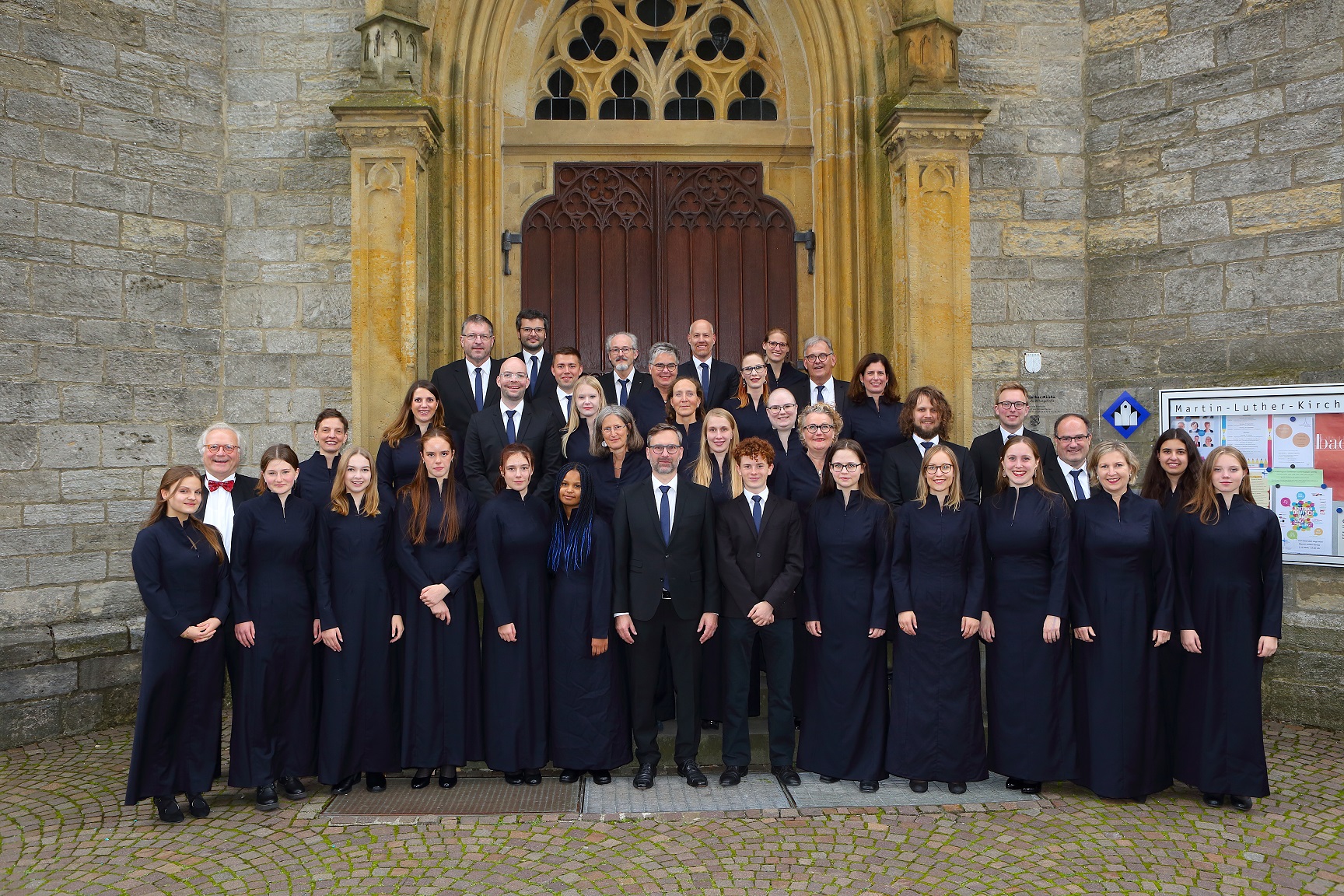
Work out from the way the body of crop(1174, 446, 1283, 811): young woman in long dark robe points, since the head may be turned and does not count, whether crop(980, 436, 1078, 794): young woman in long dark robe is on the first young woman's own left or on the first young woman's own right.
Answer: on the first young woman's own right

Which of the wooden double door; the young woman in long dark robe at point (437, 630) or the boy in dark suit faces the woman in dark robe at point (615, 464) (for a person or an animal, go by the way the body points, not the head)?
the wooden double door

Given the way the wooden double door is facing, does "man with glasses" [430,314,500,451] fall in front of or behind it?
in front

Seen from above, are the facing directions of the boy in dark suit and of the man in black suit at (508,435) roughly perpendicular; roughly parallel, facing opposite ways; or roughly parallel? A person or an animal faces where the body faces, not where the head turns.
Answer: roughly parallel

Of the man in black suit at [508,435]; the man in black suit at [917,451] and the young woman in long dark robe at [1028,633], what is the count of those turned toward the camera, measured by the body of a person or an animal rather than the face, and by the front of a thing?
3

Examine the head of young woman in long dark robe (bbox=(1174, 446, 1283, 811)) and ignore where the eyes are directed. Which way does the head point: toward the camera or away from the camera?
toward the camera

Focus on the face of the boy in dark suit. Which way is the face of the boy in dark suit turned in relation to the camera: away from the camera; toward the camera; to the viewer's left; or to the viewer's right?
toward the camera

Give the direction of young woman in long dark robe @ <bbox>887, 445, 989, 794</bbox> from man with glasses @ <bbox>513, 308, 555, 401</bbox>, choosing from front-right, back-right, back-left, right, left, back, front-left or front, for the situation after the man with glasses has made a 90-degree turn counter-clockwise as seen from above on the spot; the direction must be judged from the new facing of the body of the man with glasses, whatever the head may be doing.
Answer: front-right

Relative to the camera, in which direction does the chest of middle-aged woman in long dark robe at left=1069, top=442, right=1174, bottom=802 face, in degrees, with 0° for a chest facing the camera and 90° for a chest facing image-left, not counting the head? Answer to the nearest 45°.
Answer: approximately 0°

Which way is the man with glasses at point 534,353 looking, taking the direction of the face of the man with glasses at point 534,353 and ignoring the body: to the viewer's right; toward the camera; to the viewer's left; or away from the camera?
toward the camera

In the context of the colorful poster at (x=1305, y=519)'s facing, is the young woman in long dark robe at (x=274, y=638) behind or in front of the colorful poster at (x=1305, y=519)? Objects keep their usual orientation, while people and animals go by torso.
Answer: in front

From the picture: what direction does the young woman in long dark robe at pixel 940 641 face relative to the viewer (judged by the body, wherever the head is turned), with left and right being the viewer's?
facing the viewer

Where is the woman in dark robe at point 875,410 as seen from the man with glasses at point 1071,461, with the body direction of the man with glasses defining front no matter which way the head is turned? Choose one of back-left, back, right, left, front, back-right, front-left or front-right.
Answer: right

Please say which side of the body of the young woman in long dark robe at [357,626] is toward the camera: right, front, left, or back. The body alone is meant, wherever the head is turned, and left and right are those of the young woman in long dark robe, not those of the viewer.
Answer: front

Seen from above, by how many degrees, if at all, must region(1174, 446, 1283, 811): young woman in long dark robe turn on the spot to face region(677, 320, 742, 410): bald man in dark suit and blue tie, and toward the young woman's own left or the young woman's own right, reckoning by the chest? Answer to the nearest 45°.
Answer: approximately 90° to the young woman's own right

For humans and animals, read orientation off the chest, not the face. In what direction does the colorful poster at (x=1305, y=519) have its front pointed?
toward the camera

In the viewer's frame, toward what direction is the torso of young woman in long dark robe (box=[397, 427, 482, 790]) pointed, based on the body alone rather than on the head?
toward the camera

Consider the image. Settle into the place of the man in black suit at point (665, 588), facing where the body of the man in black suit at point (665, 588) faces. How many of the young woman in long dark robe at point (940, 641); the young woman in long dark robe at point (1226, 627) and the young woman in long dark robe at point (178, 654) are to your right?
1
